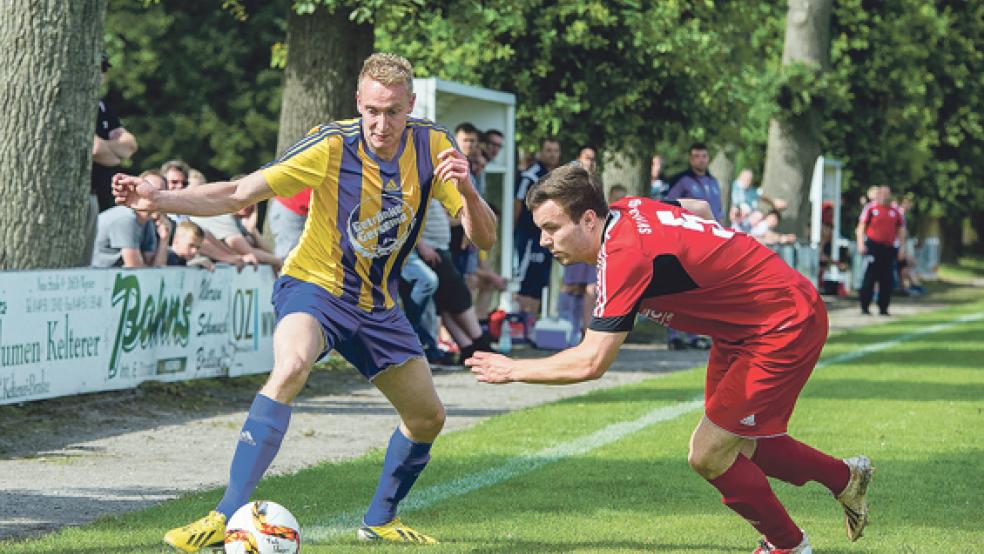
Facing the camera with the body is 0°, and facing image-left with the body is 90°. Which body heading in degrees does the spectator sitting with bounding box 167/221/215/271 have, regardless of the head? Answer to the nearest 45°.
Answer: approximately 315°

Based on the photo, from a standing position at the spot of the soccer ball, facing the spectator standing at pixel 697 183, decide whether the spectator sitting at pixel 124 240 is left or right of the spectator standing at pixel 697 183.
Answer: left

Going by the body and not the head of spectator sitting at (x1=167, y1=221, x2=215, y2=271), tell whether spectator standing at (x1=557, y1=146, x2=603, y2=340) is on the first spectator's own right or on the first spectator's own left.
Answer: on the first spectator's own left

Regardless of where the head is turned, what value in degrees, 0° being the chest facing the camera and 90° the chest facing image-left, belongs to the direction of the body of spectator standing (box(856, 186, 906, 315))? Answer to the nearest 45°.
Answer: approximately 0°

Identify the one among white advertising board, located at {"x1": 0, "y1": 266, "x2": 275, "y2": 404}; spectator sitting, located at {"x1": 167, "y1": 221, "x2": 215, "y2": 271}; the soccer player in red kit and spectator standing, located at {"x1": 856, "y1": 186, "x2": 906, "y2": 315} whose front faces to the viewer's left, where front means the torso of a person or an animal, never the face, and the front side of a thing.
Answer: the soccer player in red kit

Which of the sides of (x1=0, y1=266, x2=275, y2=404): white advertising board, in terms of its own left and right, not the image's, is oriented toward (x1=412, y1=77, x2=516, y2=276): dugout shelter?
left

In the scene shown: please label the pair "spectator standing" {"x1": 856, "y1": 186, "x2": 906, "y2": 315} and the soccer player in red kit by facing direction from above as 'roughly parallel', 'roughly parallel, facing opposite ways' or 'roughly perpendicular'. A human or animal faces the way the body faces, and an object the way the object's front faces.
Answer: roughly perpendicular

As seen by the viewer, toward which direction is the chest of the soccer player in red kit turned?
to the viewer's left
